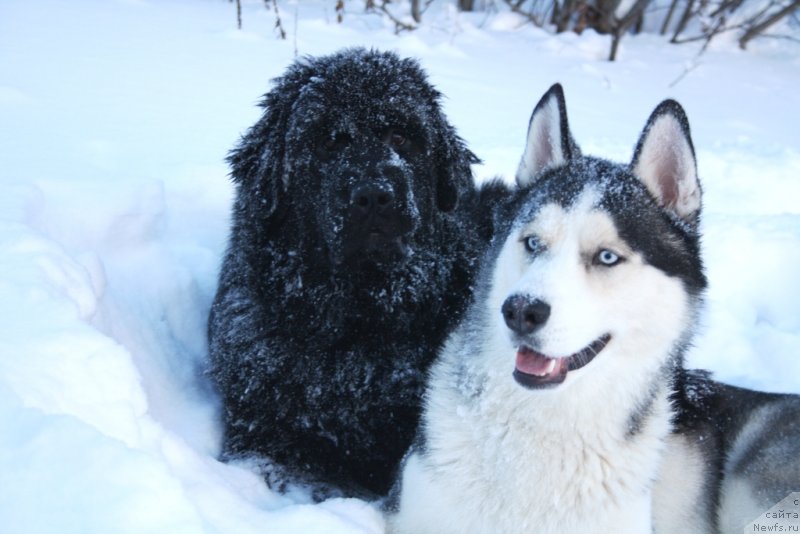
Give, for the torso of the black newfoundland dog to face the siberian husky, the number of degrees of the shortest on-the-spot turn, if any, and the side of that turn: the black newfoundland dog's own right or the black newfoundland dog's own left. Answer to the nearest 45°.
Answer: approximately 45° to the black newfoundland dog's own left

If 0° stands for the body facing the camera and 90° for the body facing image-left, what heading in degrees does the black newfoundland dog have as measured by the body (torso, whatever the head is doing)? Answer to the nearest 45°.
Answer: approximately 0°

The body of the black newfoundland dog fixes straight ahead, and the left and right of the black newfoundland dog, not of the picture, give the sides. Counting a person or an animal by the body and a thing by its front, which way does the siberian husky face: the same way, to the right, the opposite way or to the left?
to the right

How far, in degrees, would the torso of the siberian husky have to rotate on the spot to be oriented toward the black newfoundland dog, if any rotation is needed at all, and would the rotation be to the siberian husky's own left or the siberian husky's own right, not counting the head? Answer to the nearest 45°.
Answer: approximately 45° to the siberian husky's own right

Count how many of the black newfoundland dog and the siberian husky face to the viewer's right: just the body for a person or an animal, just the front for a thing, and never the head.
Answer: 0

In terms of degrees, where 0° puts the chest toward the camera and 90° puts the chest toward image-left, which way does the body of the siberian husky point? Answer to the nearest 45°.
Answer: approximately 45°
